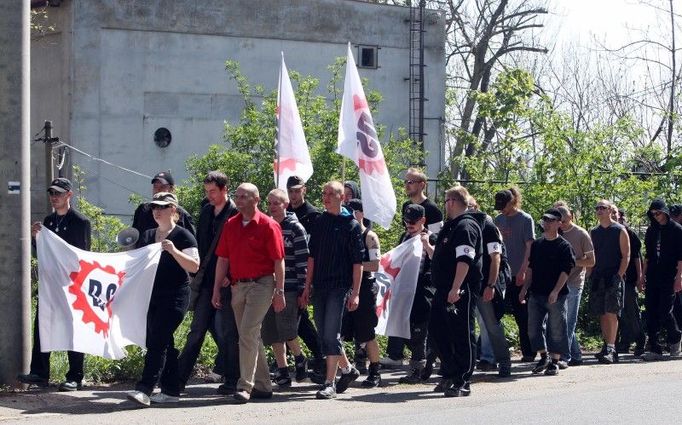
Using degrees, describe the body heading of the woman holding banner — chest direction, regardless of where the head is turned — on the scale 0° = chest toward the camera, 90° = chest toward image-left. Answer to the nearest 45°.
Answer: approximately 45°

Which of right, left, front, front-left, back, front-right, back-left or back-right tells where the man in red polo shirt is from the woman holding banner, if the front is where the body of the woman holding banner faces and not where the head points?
back-left

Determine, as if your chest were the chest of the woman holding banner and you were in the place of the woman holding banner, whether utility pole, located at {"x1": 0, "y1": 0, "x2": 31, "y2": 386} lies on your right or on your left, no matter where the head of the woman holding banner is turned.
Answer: on your right

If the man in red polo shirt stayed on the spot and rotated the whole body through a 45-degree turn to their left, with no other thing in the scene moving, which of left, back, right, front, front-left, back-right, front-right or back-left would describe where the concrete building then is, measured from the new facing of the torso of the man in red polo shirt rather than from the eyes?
back

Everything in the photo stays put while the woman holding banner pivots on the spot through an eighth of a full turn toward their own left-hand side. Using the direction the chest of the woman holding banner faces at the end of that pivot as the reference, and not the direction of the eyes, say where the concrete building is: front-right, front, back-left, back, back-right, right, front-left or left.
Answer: back

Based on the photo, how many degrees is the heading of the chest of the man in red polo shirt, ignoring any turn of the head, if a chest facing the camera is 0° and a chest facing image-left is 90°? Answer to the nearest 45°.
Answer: approximately 45°

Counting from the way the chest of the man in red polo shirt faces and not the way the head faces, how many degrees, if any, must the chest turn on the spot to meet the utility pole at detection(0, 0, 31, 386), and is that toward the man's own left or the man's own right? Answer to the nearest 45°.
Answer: approximately 45° to the man's own right
